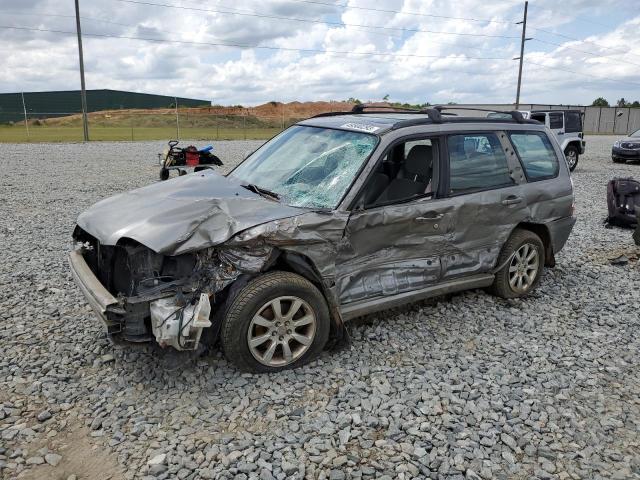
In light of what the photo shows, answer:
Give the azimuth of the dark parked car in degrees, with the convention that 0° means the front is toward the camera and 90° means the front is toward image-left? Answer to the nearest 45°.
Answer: approximately 45°

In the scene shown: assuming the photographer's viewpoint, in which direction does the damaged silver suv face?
facing the viewer and to the left of the viewer

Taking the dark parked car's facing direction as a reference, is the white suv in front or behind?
in front

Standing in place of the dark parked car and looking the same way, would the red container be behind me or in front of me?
in front

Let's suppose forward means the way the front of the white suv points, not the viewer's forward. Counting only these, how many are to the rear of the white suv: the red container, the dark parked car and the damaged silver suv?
1

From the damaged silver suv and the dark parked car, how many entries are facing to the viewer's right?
0

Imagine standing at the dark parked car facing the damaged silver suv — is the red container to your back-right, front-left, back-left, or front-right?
front-right

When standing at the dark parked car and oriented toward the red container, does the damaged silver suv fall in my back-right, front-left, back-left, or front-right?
front-left

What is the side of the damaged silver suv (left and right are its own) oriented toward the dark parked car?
back

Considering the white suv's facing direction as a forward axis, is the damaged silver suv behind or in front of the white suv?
in front

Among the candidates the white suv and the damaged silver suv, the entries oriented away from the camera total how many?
0
